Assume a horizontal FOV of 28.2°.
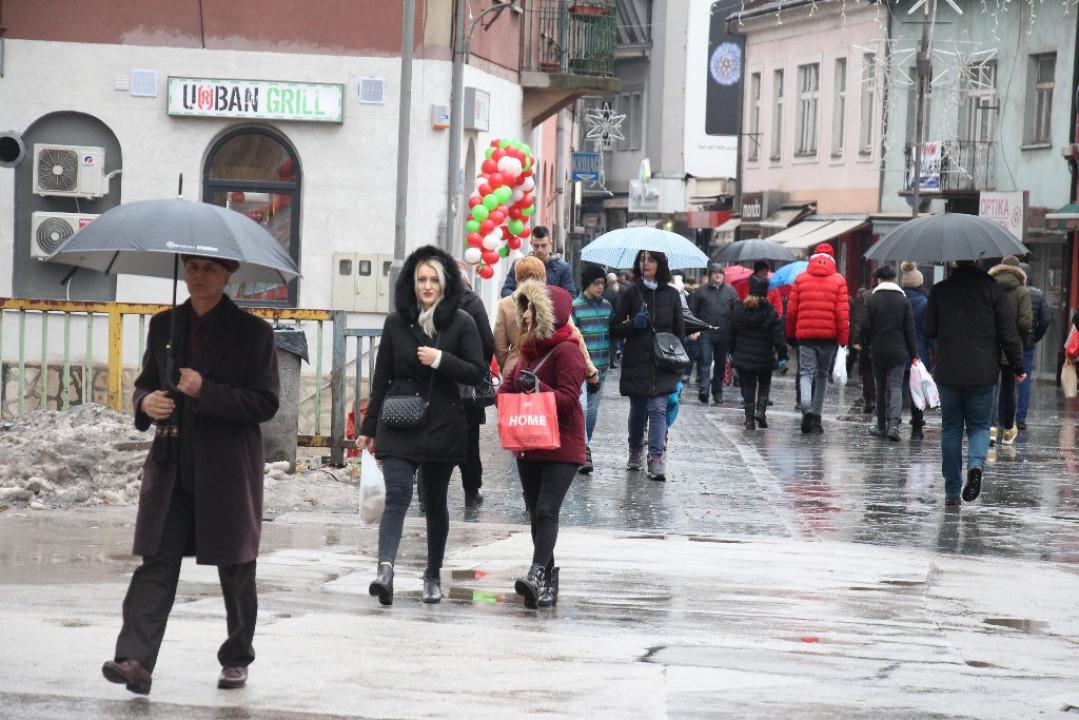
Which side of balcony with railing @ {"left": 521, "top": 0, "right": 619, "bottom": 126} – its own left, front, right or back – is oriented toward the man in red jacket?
front

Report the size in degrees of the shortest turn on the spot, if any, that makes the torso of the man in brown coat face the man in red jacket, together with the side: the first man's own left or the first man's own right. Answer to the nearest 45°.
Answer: approximately 180°

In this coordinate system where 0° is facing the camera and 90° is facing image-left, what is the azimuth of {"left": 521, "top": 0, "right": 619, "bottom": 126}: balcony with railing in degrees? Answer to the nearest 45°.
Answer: approximately 315°

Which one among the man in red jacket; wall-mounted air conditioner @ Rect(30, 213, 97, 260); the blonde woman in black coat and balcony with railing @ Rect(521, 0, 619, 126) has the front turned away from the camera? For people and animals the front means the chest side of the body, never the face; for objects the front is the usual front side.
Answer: the man in red jacket

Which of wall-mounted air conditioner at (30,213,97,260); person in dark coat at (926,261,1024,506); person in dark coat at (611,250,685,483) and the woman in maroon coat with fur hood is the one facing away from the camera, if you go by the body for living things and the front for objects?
person in dark coat at (926,261,1024,506)

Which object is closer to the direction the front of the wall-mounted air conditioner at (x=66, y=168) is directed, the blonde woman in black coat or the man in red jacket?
the blonde woman in black coat

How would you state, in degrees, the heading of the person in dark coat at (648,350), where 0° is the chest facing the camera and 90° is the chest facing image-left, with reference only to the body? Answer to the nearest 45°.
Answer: approximately 0°

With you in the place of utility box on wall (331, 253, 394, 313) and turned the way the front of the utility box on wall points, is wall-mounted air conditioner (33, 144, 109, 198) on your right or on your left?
on your right
